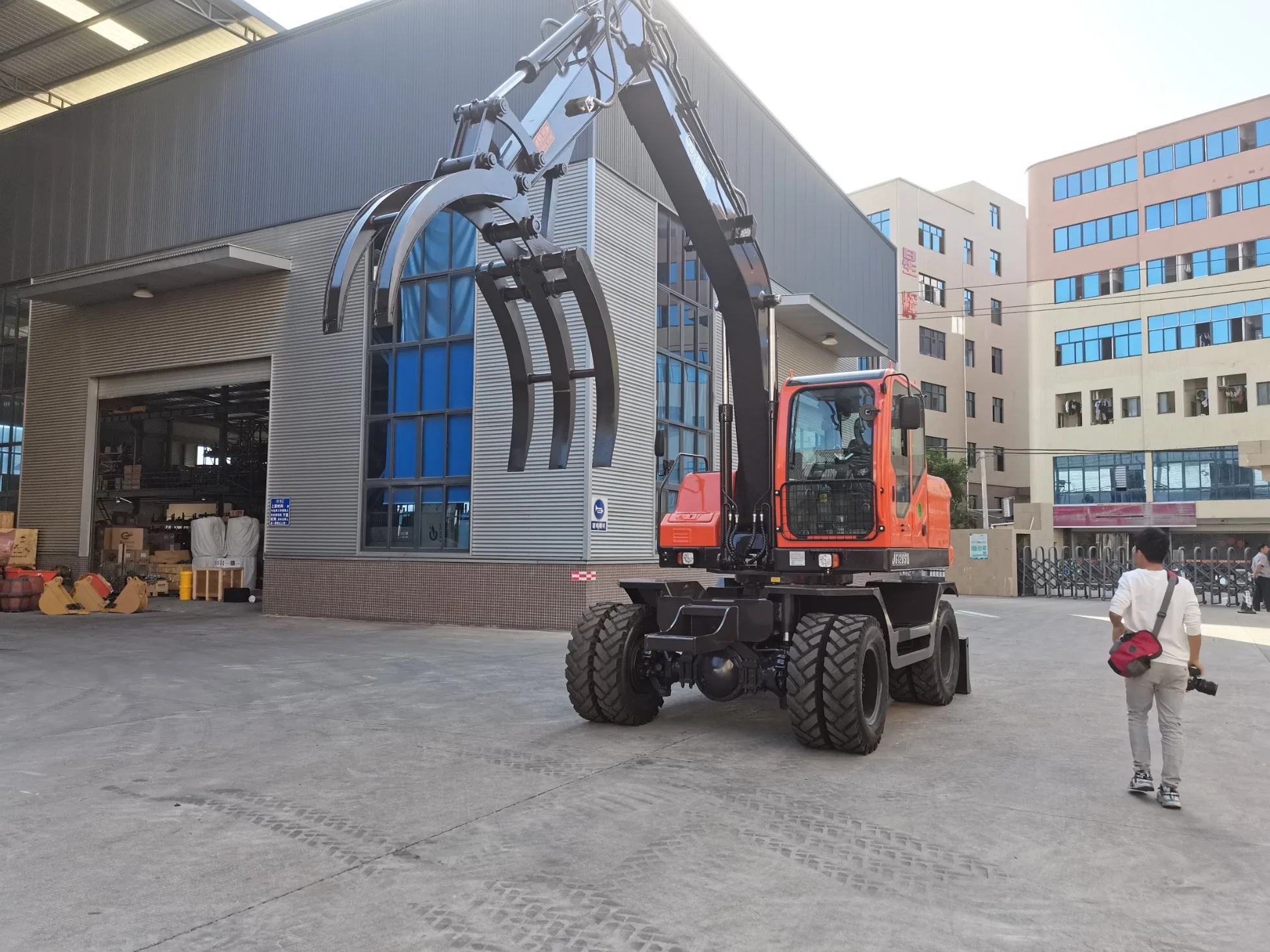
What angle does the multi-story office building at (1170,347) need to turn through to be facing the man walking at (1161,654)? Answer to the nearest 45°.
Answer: approximately 45° to its left

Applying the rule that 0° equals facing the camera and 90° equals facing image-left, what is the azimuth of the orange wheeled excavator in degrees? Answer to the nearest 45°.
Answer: approximately 45°

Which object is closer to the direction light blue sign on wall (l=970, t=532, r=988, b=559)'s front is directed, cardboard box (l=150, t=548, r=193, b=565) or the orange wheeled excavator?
the orange wheeled excavator

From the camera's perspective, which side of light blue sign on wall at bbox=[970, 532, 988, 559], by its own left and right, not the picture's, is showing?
front

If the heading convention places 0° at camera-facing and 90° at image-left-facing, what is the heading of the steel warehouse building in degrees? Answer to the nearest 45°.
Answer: approximately 45°

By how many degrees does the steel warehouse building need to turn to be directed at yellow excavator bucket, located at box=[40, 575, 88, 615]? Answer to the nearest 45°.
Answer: approximately 45° to its right

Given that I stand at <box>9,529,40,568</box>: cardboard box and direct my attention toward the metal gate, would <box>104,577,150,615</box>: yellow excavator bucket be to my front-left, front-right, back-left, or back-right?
front-right

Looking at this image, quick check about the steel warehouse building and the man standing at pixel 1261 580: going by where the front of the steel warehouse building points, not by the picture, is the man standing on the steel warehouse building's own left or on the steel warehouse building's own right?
on the steel warehouse building's own left

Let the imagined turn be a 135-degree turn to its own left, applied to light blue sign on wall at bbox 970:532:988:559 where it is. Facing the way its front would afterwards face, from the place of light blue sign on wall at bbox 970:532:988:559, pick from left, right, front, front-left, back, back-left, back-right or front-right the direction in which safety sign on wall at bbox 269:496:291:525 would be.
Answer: back

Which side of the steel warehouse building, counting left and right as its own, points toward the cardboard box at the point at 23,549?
right

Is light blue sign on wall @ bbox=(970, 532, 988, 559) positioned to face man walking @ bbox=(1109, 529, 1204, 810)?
yes

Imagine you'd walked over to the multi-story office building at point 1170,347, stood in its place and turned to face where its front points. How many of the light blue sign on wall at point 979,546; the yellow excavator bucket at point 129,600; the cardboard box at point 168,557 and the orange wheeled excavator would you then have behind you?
0

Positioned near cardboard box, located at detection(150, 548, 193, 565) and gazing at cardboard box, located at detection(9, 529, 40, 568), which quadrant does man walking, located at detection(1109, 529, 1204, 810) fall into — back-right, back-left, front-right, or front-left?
back-left

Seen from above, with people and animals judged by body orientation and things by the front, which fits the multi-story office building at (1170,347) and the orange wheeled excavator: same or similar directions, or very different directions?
same or similar directions

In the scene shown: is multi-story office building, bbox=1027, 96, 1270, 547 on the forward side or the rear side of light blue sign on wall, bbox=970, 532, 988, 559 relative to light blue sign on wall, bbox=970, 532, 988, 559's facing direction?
on the rear side

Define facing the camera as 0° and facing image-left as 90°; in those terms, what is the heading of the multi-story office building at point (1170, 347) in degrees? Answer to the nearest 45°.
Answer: approximately 45°

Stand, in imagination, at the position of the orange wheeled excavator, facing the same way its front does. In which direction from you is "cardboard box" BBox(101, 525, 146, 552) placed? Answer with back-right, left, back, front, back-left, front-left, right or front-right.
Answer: right

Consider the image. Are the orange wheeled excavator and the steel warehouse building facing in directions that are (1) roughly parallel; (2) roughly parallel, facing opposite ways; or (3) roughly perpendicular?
roughly parallel

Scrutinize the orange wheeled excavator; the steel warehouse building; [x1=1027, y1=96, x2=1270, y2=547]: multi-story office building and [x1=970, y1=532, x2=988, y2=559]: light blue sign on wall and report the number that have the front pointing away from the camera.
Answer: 0
